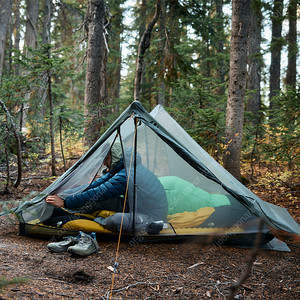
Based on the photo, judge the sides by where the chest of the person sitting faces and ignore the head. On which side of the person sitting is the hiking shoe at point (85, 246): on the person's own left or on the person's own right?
on the person's own left

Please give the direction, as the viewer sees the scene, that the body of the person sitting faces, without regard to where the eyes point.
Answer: to the viewer's left

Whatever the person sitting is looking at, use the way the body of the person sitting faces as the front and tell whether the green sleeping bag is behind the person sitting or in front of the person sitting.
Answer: behind

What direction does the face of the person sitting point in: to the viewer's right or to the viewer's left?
to the viewer's left
